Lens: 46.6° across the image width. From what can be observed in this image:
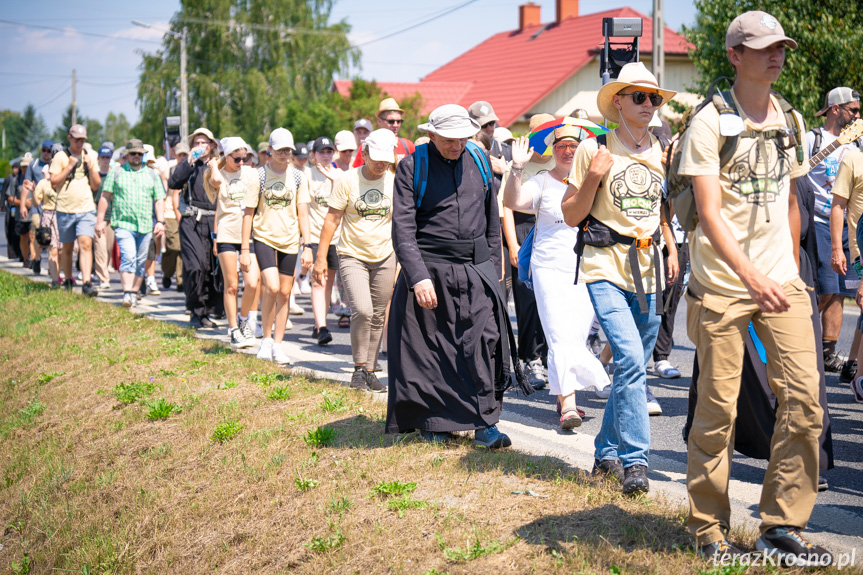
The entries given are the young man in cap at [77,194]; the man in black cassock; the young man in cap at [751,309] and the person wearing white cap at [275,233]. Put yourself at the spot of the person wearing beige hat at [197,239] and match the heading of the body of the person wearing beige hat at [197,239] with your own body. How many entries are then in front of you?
3

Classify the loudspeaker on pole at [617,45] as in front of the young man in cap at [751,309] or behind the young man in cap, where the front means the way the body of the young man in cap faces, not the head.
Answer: behind

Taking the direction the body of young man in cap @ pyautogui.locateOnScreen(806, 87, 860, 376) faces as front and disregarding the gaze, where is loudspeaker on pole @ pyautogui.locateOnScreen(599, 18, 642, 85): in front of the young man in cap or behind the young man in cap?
behind

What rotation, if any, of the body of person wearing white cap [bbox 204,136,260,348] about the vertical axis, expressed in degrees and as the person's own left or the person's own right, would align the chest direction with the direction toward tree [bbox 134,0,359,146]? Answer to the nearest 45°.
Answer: approximately 135° to the person's own left

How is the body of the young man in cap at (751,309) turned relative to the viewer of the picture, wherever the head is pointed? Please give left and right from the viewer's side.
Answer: facing the viewer and to the right of the viewer

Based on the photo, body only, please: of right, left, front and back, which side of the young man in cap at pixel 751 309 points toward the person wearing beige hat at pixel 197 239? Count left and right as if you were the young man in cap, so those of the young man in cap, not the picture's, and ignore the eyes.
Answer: back

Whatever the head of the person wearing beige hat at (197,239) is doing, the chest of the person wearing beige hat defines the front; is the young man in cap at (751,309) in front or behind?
in front

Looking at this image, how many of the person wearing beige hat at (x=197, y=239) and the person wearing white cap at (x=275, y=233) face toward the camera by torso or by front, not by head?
2

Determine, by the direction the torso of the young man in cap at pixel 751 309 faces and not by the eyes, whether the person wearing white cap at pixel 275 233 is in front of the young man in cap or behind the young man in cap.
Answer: behind
